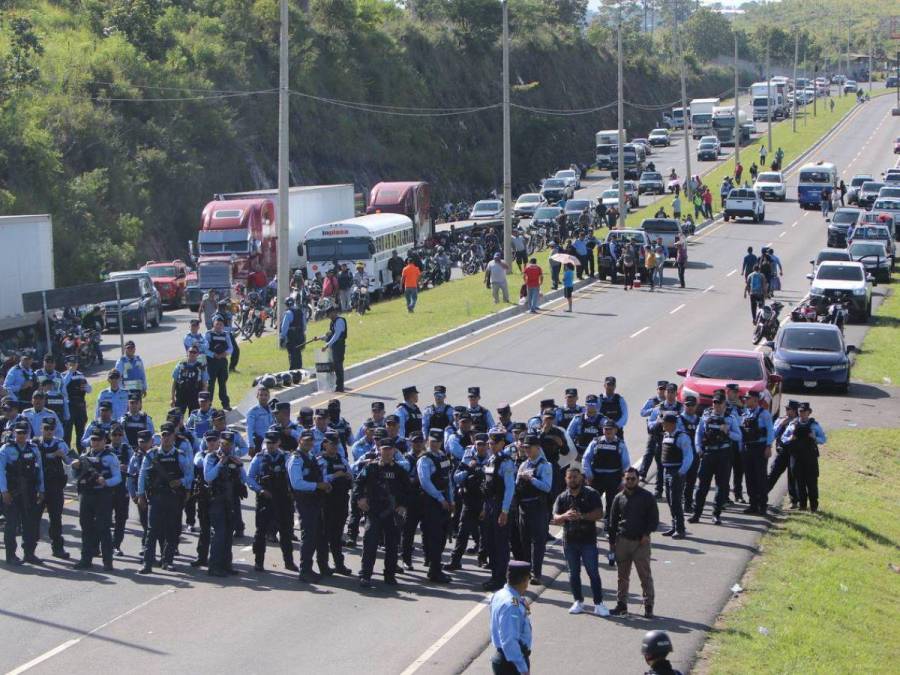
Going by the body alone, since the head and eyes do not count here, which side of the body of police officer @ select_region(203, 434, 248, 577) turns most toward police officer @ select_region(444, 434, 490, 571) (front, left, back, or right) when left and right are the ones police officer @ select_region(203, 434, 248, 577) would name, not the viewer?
left

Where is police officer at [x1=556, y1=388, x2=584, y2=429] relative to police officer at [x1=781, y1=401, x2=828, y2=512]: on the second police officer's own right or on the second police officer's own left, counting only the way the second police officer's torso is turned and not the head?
on the second police officer's own right

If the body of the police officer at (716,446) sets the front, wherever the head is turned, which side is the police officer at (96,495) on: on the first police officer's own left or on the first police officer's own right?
on the first police officer's own right

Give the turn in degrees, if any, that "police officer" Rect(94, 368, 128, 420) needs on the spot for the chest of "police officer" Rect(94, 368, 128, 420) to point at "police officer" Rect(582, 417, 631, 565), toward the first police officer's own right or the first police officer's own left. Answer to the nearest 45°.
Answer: approximately 45° to the first police officer's own left

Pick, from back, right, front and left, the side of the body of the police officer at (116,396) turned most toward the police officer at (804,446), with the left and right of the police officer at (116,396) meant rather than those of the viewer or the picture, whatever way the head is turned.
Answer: left

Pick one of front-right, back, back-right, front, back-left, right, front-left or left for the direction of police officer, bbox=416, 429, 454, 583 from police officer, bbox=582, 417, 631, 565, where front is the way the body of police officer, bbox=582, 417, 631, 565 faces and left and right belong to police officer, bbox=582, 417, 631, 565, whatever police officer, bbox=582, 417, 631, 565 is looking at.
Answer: front-right

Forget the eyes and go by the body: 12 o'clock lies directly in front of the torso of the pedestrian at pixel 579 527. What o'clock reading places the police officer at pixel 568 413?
The police officer is roughly at 6 o'clock from the pedestrian.

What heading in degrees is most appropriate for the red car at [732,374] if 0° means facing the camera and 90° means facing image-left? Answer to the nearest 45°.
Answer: approximately 0°

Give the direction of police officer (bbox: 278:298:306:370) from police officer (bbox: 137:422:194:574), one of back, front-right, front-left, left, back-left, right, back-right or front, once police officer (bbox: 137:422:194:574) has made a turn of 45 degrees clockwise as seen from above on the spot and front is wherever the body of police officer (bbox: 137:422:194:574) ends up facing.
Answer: back-right

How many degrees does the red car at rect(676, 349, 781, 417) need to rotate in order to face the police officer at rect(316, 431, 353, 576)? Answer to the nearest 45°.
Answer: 0° — it already faces them

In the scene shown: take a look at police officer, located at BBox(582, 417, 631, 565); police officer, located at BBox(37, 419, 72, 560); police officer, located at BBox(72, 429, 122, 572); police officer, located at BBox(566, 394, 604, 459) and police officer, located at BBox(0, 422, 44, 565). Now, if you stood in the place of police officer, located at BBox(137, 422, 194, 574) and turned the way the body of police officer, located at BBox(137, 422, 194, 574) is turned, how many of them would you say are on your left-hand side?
2
